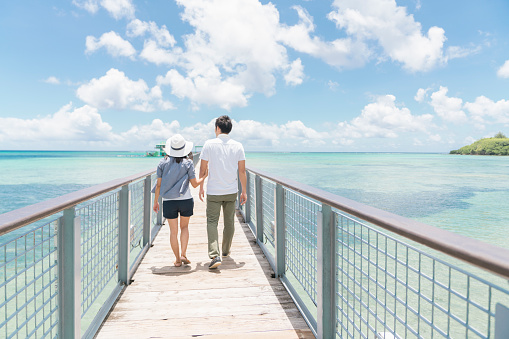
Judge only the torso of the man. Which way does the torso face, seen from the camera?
away from the camera

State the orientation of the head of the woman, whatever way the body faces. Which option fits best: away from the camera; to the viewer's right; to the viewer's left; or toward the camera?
away from the camera

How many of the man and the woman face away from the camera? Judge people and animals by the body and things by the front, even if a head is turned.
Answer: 2

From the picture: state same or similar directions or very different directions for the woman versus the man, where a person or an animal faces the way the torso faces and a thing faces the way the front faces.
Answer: same or similar directions

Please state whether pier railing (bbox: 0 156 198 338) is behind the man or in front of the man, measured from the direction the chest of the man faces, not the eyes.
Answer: behind

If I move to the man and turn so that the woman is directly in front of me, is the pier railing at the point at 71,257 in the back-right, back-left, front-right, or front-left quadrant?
front-left

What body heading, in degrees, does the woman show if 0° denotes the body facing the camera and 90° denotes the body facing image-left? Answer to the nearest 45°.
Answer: approximately 180°
